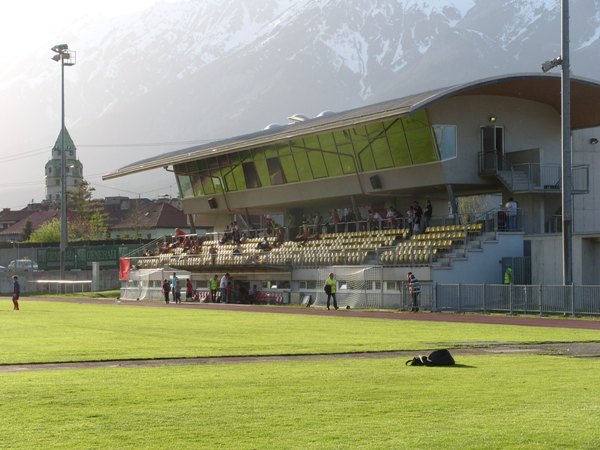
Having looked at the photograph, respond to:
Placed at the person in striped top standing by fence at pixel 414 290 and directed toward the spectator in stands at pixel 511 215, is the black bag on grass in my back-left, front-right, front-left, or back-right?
back-right

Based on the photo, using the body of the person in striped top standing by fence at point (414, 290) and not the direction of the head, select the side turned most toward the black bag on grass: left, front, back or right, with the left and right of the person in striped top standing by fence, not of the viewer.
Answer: left

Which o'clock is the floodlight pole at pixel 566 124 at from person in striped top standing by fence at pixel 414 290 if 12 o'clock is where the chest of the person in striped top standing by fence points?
The floodlight pole is roughly at 8 o'clock from the person in striped top standing by fence.

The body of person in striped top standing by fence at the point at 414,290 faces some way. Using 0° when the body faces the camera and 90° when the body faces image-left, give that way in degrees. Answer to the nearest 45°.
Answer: approximately 90°

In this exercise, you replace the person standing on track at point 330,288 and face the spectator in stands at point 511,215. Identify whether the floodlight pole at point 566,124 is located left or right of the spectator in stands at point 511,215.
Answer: right

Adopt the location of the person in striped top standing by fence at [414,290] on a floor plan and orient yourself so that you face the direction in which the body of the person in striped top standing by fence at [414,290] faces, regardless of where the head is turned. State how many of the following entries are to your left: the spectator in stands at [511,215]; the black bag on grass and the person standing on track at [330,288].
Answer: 1

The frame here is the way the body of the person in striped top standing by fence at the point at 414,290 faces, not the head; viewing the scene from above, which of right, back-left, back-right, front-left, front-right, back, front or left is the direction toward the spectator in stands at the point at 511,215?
back-right
